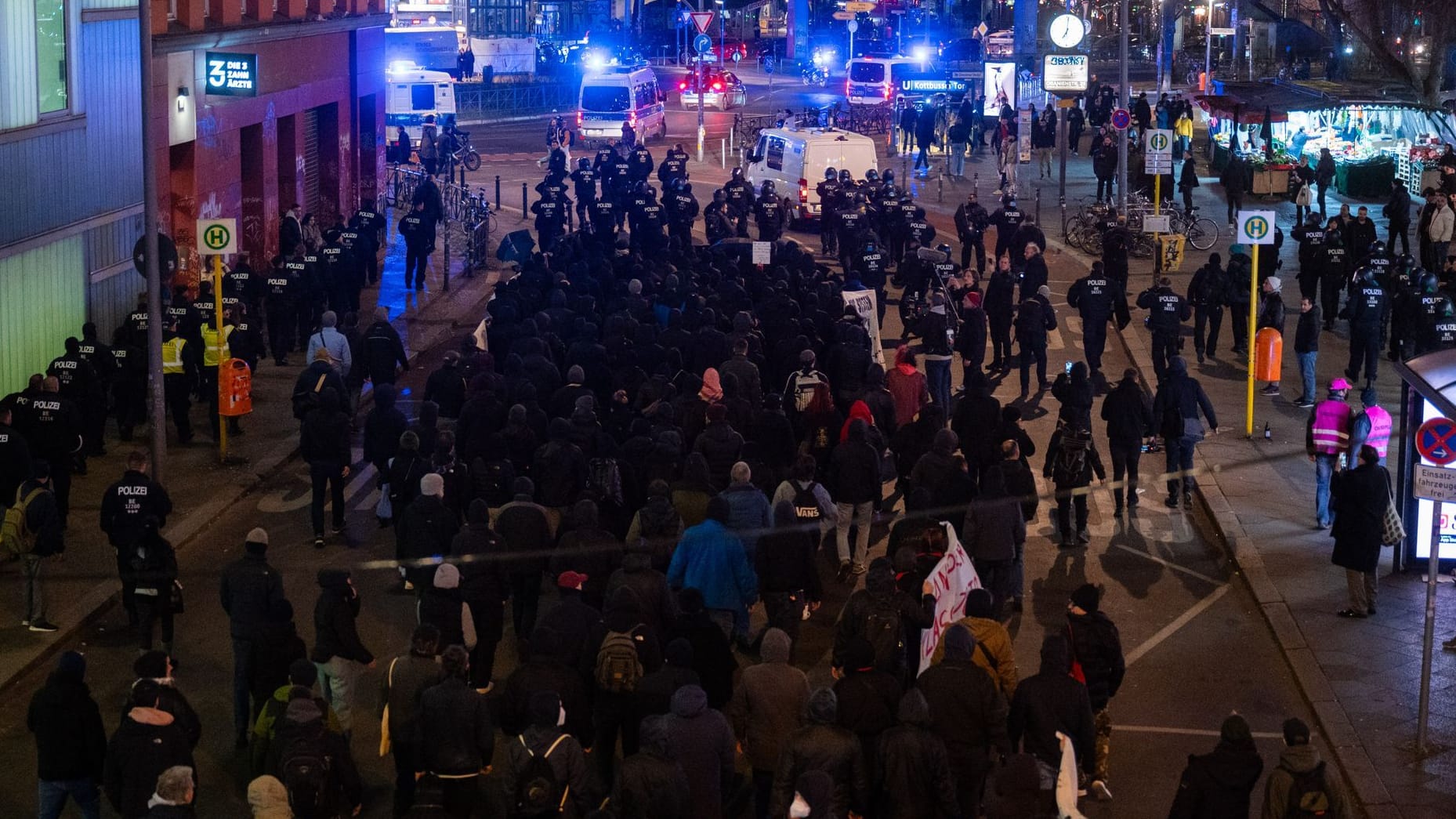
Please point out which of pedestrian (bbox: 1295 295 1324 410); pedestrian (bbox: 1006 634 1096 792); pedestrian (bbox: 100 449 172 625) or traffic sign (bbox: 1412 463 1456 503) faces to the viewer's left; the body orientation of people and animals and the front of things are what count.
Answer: pedestrian (bbox: 1295 295 1324 410)

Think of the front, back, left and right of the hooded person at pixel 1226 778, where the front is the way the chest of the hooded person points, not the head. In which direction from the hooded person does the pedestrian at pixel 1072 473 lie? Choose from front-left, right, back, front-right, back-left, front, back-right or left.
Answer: front

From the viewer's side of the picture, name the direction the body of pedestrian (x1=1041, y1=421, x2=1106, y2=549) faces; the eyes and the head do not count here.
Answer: away from the camera

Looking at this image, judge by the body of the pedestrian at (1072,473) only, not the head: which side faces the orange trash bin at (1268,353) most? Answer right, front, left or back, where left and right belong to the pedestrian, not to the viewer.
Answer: front

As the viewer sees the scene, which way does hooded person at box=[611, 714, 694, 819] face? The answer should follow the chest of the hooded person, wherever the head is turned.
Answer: away from the camera

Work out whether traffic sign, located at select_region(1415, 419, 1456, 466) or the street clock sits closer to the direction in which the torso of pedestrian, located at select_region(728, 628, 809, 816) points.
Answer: the street clock

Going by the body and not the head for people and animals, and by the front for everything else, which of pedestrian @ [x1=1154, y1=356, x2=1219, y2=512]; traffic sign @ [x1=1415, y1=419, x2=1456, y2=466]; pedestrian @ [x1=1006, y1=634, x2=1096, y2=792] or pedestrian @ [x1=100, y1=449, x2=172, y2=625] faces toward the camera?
the traffic sign

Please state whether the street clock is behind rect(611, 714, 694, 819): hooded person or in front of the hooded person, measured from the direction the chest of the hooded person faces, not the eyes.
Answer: in front

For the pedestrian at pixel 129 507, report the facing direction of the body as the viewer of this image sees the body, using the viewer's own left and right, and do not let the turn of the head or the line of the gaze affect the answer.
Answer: facing away from the viewer

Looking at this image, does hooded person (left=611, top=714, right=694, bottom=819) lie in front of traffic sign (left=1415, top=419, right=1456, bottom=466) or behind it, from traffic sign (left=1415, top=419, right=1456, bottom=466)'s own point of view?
in front

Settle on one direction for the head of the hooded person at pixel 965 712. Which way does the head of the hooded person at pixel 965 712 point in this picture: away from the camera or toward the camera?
away from the camera

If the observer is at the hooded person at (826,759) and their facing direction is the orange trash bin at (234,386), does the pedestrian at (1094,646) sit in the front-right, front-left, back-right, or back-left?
front-right

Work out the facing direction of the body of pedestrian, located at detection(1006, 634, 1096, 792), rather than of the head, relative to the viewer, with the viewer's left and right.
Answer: facing away from the viewer

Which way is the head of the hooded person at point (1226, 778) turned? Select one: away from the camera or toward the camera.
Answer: away from the camera

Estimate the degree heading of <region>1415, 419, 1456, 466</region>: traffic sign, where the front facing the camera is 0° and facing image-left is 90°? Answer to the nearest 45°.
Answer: approximately 0°
